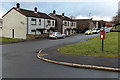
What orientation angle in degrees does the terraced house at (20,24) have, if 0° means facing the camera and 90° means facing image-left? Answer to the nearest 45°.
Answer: approximately 315°
